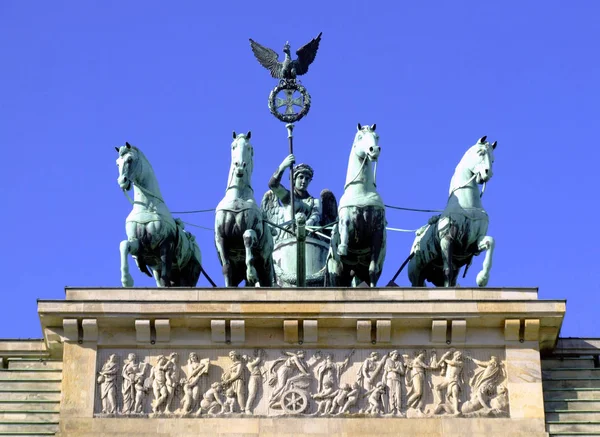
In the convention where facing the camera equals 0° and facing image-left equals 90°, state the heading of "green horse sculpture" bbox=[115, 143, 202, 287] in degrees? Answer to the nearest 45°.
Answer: approximately 45°

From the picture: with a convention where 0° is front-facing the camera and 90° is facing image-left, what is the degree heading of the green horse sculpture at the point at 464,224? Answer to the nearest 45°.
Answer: approximately 315°

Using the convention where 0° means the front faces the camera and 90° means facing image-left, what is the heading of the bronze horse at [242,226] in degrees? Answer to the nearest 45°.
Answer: approximately 0°

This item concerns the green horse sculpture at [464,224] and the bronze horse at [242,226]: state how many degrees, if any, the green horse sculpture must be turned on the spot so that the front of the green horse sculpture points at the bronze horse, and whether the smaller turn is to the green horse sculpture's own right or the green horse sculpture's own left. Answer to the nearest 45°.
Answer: approximately 135° to the green horse sculpture's own right

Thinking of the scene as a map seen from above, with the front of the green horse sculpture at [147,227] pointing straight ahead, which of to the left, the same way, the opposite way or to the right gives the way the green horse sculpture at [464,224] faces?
to the left

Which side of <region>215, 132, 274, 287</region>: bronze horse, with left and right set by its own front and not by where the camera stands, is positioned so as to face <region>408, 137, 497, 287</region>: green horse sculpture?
left

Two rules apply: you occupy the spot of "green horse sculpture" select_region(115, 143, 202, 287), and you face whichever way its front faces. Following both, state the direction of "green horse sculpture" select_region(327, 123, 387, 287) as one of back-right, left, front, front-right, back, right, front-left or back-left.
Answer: back-left

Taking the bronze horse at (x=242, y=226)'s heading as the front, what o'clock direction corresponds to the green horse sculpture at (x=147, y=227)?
The green horse sculpture is roughly at 3 o'clock from the bronze horse.

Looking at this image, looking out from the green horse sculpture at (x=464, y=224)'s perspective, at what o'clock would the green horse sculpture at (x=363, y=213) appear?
the green horse sculpture at (x=363, y=213) is roughly at 4 o'clock from the green horse sculpture at (x=464, y=224).
